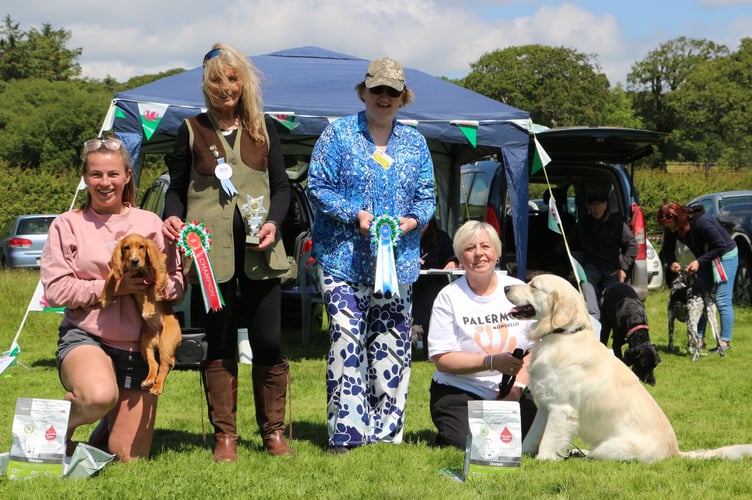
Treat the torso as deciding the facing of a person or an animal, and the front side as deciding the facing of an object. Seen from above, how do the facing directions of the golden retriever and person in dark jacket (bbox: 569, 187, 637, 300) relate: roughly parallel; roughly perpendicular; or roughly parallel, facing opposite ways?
roughly perpendicular

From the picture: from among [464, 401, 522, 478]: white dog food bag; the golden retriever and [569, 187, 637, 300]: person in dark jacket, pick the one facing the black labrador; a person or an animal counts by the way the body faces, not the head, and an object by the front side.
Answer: the person in dark jacket

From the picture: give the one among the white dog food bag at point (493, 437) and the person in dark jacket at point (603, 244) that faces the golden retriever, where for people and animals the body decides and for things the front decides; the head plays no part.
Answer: the person in dark jacket

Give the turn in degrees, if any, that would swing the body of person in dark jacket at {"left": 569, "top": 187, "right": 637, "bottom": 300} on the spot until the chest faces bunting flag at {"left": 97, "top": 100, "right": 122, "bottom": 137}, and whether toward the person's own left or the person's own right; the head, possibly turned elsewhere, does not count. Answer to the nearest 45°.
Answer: approximately 45° to the person's own right

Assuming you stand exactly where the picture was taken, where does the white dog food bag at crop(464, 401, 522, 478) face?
facing the viewer

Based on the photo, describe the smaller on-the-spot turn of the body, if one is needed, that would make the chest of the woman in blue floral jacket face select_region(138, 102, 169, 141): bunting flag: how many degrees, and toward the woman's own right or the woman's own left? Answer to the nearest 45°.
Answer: approximately 135° to the woman's own right

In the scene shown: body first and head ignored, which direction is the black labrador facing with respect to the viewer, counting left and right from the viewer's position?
facing the viewer and to the right of the viewer

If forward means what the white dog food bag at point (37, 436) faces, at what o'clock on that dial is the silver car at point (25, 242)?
The silver car is roughly at 6 o'clock from the white dog food bag.

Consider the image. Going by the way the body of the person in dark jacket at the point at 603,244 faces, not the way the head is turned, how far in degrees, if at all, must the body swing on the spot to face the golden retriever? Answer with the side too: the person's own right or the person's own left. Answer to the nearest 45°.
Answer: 0° — they already face it

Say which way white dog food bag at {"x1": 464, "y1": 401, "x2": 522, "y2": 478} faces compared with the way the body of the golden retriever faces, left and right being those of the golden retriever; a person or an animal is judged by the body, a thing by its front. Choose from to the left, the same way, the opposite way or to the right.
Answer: to the left

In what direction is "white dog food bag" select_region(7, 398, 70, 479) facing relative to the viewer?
toward the camera

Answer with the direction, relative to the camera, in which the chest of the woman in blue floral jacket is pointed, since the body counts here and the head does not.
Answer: toward the camera

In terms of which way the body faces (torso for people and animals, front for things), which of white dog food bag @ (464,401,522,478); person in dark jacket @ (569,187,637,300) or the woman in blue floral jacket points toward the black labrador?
the person in dark jacket

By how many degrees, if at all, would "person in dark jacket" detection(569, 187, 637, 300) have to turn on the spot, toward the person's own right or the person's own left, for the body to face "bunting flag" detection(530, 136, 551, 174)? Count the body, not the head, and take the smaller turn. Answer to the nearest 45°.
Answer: approximately 45° to the person's own right

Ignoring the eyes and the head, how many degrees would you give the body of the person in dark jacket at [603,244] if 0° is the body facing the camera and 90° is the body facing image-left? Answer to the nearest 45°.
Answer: approximately 0°

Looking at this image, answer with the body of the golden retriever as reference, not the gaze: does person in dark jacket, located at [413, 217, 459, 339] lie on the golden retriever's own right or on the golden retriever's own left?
on the golden retriever's own right

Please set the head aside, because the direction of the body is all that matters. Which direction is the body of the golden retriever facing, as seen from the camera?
to the viewer's left
